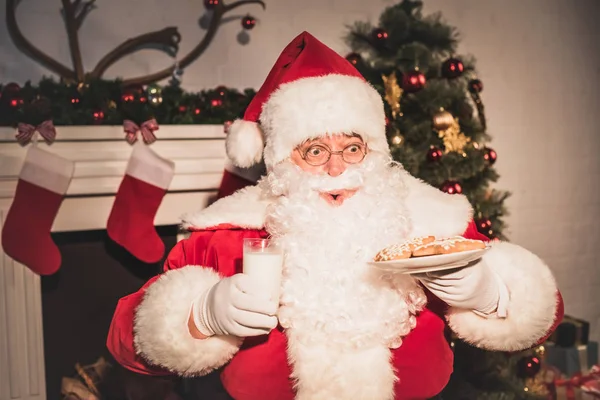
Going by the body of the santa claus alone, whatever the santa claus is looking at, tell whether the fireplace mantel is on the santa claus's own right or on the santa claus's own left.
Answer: on the santa claus's own right

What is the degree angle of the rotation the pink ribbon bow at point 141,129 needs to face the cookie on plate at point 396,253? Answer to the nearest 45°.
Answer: approximately 45° to its left

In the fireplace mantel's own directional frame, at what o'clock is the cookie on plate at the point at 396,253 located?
The cookie on plate is roughly at 11 o'clock from the fireplace mantel.
